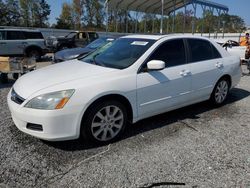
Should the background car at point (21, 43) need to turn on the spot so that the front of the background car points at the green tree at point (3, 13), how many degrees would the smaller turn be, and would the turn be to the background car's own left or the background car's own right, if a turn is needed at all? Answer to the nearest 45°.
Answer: approximately 90° to the background car's own right

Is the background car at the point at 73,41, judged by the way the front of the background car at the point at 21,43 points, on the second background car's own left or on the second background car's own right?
on the second background car's own right

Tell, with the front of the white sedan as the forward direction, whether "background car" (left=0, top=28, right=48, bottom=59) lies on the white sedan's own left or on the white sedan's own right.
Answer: on the white sedan's own right

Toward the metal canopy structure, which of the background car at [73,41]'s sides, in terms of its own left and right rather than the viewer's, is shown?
back

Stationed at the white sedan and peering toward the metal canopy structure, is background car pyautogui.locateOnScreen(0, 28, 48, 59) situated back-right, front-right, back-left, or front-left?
front-left

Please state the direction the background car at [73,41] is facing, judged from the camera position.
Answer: facing the viewer and to the left of the viewer

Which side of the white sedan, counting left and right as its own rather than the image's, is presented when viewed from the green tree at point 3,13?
right

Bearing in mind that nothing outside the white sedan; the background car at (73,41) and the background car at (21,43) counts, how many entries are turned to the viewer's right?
0

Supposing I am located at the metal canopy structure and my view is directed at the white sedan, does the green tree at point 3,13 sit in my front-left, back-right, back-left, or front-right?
back-right

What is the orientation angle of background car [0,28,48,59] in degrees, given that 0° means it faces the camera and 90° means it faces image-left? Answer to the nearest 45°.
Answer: approximately 90°

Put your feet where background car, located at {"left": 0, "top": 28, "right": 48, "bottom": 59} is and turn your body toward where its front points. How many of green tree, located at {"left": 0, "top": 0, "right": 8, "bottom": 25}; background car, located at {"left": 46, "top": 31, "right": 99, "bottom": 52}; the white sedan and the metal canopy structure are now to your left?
1

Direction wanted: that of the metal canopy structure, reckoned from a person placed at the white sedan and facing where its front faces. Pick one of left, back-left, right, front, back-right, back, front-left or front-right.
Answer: back-right
